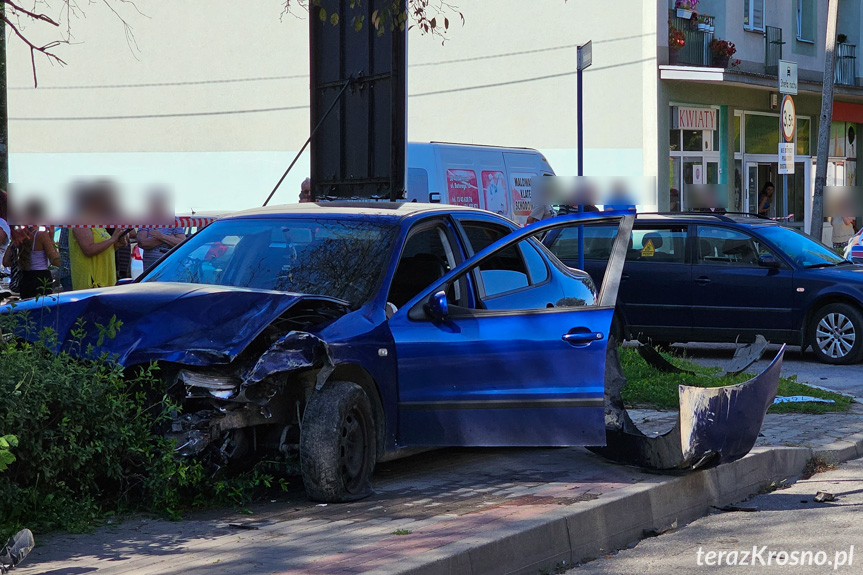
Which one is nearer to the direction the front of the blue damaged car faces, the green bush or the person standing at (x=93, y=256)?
the green bush

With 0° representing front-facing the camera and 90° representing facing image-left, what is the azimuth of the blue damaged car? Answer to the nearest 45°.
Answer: approximately 45°

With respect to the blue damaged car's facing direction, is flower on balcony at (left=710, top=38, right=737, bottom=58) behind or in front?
behind

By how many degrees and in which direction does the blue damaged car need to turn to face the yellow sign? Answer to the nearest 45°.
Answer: approximately 180°

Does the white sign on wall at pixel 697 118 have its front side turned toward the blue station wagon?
yes

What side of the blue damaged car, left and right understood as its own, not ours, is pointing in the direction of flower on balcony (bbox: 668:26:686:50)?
back

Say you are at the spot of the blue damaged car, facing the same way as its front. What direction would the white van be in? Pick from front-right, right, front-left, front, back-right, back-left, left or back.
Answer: back-right

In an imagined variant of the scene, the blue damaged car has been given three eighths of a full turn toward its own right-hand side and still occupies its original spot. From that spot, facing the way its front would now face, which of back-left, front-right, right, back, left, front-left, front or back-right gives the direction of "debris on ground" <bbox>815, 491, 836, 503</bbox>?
right

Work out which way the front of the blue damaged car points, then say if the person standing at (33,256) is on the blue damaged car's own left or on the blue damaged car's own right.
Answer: on the blue damaged car's own right

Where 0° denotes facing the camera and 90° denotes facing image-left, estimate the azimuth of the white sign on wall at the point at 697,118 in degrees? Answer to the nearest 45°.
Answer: approximately 0°
